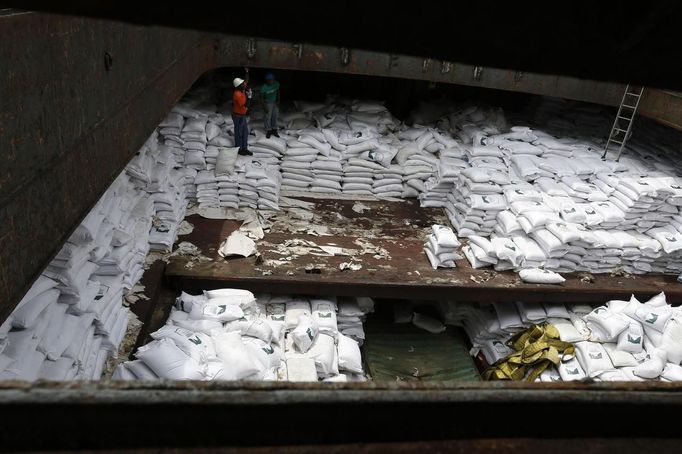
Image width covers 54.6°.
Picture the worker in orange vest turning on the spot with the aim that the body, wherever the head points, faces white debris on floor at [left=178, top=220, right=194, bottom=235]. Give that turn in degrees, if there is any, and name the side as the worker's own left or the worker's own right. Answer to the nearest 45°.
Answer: approximately 135° to the worker's own right

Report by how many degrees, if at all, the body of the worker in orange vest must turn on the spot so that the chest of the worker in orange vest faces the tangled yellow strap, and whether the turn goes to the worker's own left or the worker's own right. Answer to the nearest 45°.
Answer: approximately 45° to the worker's own right

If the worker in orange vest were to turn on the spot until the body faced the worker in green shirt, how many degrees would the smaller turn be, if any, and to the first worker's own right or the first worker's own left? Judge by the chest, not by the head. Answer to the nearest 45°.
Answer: approximately 45° to the first worker's own left

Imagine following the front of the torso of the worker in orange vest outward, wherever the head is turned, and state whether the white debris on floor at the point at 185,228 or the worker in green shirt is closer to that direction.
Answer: the worker in green shirt

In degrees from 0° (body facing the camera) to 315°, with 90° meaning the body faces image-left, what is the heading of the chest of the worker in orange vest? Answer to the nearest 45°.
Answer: approximately 270°
